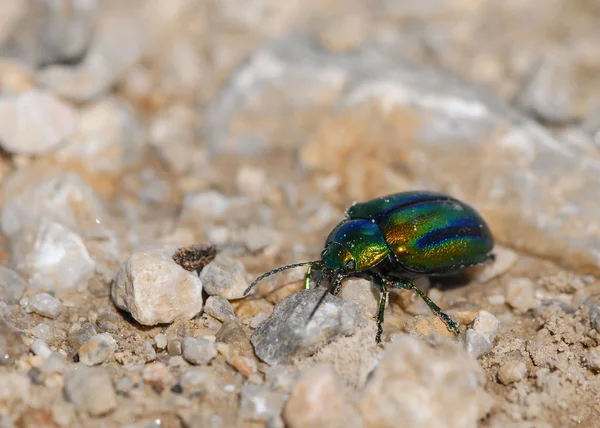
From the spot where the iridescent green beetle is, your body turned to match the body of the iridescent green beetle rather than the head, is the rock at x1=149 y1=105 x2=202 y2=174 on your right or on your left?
on your right

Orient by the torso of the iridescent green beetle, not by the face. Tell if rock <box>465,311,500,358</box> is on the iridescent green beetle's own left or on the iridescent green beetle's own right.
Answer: on the iridescent green beetle's own left

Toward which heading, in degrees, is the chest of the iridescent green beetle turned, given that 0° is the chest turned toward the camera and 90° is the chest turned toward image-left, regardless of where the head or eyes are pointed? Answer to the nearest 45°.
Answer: approximately 45°

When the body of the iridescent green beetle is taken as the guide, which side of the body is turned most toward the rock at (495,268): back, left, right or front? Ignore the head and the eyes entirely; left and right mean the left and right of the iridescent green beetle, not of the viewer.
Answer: back

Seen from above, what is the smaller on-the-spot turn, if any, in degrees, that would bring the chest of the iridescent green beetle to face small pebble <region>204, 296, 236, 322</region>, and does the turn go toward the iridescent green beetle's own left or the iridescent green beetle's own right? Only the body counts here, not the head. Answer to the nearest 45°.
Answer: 0° — it already faces it

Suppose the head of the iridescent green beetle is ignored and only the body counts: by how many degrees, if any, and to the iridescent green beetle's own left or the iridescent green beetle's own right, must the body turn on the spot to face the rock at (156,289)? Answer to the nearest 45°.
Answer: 0° — it already faces it

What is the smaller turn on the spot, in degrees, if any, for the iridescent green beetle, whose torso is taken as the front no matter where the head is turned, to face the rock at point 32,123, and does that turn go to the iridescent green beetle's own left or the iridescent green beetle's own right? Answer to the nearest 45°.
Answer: approximately 45° to the iridescent green beetle's own right

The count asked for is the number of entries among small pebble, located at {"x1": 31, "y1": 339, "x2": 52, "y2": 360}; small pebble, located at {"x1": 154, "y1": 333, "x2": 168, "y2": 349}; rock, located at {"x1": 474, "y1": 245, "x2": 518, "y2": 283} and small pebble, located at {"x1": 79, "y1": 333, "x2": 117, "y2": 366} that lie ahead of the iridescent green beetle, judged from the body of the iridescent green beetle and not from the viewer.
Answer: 3

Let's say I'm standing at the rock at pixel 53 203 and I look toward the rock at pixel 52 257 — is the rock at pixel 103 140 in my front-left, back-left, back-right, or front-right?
back-left

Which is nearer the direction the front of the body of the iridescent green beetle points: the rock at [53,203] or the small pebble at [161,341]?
the small pebble

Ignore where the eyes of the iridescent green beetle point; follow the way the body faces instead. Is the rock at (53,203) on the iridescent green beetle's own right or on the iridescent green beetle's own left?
on the iridescent green beetle's own right

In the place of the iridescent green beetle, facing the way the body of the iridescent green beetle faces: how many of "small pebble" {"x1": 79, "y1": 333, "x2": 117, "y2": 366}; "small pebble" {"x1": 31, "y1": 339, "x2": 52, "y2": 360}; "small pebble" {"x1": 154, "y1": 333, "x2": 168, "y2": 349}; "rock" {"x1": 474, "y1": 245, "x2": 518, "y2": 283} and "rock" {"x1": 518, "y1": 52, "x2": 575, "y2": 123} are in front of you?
3

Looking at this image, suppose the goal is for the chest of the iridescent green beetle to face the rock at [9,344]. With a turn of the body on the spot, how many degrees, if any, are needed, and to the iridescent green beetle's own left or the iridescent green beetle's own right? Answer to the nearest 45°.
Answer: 0° — it already faces it

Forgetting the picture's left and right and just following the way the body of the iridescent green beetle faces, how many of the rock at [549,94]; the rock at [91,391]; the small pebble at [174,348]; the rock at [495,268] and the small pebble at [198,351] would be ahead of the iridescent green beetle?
3

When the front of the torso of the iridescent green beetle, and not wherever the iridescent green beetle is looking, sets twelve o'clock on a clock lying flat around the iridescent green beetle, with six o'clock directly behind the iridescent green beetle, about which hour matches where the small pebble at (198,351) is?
The small pebble is roughly at 12 o'clock from the iridescent green beetle.

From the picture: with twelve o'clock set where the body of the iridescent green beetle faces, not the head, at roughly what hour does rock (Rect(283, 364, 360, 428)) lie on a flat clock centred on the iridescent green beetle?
The rock is roughly at 11 o'clock from the iridescent green beetle.
